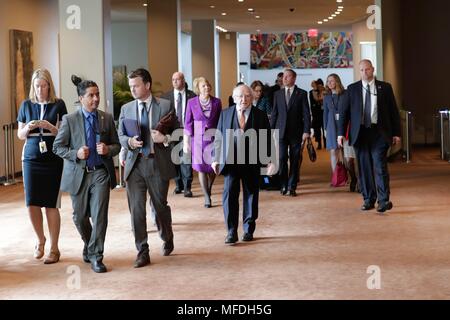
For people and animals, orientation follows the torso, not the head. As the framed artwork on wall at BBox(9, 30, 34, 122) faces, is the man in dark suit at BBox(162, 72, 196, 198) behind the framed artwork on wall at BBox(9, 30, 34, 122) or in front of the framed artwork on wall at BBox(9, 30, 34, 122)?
in front

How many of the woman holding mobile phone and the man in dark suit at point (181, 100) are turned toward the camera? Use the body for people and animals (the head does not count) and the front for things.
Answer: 2

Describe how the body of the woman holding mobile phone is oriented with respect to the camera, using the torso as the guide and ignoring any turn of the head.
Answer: toward the camera

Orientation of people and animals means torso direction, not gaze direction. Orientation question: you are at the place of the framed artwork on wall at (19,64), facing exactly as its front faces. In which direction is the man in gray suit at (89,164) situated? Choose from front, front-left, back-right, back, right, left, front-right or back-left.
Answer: front-right

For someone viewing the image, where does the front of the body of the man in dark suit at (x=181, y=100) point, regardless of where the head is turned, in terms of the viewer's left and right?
facing the viewer

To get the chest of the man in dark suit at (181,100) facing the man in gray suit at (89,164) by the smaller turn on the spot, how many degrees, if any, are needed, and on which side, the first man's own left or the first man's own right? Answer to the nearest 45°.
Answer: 0° — they already face them

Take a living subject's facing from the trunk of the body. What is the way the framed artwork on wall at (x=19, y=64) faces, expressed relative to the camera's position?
facing the viewer and to the right of the viewer

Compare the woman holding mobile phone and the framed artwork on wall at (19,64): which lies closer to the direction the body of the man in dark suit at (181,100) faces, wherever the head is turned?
the woman holding mobile phone
